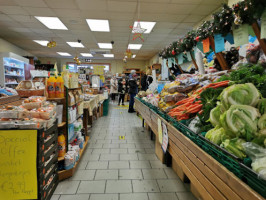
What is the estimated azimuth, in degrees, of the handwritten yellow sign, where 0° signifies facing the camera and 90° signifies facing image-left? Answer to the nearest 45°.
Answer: approximately 0°

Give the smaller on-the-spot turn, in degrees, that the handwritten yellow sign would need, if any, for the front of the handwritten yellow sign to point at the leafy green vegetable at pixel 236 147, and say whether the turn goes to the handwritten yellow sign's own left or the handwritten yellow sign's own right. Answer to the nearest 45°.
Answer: approximately 45° to the handwritten yellow sign's own left

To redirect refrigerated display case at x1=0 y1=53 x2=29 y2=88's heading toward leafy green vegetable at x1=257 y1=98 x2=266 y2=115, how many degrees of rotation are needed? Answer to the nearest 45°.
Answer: approximately 45° to its right

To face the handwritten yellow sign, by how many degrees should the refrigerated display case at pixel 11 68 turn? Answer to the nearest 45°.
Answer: approximately 45° to its right

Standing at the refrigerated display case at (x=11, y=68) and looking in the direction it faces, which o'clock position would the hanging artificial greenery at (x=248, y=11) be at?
The hanging artificial greenery is roughly at 1 o'clock from the refrigerated display case.

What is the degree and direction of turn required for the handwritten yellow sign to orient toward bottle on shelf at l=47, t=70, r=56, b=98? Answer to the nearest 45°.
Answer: approximately 135° to its left

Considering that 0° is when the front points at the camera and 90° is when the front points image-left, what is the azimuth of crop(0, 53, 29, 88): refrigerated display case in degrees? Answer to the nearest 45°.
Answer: approximately 315°
